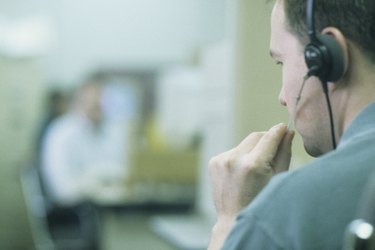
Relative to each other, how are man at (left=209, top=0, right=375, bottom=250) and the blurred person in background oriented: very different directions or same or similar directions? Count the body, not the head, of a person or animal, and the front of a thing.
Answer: very different directions

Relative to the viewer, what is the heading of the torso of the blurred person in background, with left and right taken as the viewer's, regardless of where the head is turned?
facing the viewer and to the right of the viewer

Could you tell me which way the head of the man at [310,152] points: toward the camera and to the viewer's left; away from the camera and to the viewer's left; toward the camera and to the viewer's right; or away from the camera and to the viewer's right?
away from the camera and to the viewer's left

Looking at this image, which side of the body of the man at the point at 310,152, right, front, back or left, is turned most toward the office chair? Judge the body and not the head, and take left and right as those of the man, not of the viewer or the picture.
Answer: front

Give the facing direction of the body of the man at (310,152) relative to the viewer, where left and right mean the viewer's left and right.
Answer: facing away from the viewer and to the left of the viewer

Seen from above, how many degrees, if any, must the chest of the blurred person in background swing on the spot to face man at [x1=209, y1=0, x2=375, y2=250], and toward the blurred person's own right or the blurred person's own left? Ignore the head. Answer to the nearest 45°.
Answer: approximately 45° to the blurred person's own right
